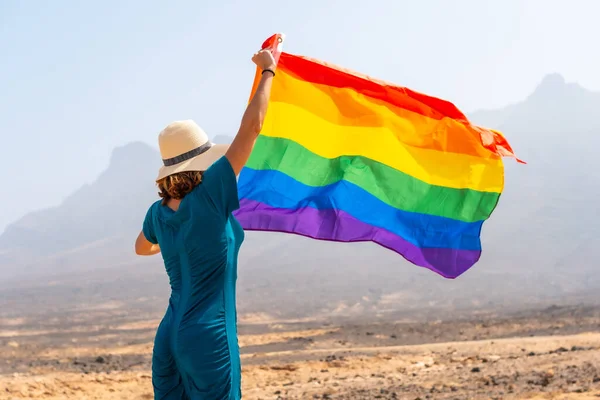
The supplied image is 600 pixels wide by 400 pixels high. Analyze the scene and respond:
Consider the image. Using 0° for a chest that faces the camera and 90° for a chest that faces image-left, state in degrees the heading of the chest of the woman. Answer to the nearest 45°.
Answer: approximately 225°
